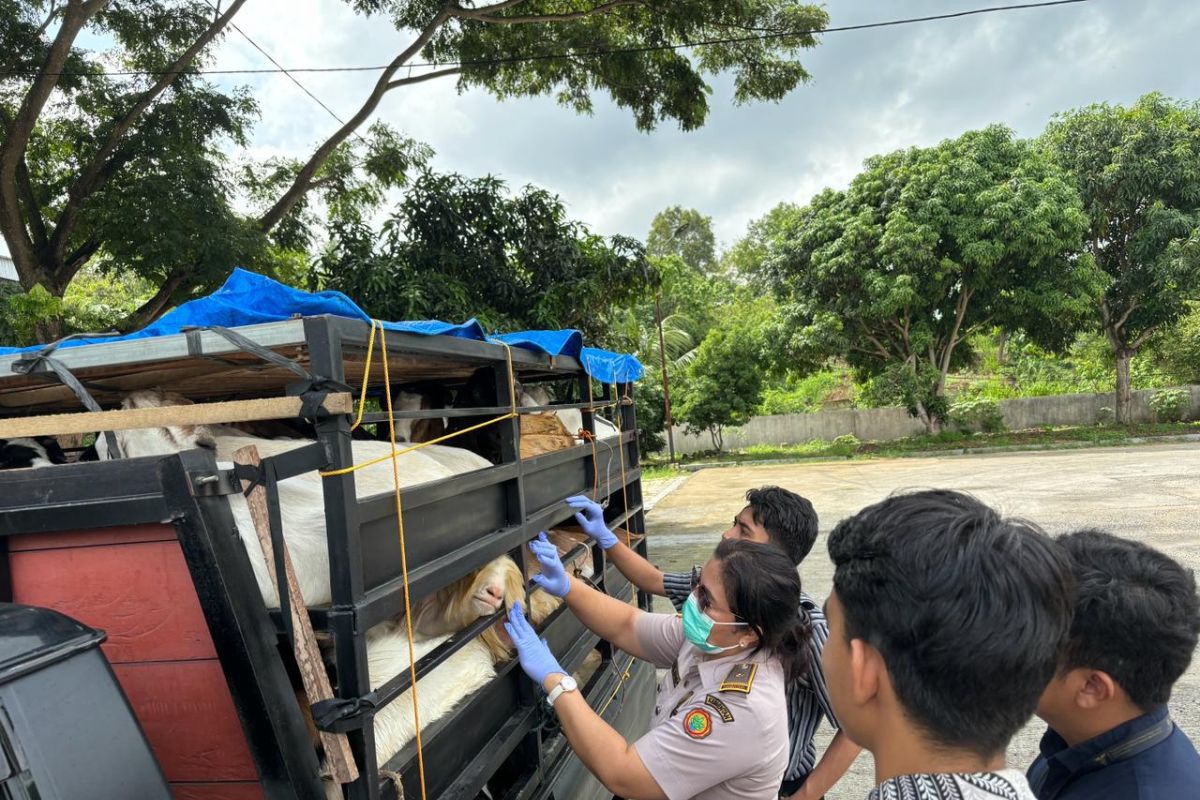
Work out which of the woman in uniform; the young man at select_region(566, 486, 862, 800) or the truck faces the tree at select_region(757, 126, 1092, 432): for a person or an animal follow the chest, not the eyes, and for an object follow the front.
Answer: the truck

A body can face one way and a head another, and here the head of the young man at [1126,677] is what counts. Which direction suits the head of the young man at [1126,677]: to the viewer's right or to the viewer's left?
to the viewer's left

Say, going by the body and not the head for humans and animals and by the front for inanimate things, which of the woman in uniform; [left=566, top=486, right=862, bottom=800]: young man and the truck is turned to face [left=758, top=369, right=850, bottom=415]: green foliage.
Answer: the truck

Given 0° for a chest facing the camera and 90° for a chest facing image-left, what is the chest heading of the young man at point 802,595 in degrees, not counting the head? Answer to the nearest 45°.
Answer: approximately 90°

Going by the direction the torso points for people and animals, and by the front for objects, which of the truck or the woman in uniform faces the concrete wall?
the truck

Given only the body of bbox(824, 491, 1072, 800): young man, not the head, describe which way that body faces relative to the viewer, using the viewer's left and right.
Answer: facing away from the viewer and to the left of the viewer

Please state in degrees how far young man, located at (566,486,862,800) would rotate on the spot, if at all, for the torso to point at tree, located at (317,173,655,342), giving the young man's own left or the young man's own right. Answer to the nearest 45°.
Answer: approximately 45° to the young man's own right

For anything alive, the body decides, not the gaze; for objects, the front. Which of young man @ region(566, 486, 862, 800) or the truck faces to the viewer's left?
the young man

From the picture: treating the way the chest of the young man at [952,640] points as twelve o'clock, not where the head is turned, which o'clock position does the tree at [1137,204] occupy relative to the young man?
The tree is roughly at 2 o'clock from the young man.

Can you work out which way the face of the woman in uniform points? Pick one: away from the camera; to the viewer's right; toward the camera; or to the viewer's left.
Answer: to the viewer's left

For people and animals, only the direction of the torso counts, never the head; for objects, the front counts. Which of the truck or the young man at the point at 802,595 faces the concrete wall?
the truck

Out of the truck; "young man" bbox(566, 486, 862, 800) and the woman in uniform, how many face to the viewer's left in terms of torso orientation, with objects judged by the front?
2

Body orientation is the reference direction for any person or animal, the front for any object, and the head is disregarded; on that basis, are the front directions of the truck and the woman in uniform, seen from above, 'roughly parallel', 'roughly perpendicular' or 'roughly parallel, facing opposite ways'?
roughly perpendicular

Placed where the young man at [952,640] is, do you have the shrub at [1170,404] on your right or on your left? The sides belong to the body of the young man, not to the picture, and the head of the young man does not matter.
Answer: on your right

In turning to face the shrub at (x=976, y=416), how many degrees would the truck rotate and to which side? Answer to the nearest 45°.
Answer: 0° — it already faces it
